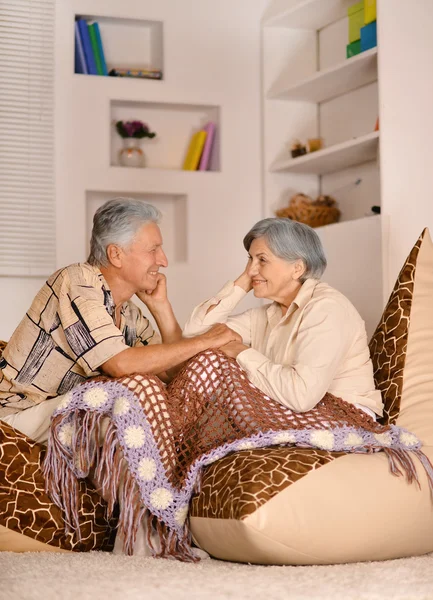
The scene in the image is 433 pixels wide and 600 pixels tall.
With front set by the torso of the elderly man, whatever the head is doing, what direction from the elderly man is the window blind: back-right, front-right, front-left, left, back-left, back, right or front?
left

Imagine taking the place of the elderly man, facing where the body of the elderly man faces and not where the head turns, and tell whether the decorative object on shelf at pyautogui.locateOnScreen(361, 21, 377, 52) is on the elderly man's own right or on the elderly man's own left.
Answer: on the elderly man's own left

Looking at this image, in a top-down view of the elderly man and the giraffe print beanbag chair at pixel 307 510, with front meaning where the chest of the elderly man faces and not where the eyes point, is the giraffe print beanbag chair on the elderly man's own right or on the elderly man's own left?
on the elderly man's own right

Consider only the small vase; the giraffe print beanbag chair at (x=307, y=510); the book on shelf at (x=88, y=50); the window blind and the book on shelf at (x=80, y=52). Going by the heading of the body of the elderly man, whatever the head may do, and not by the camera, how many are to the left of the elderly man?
4

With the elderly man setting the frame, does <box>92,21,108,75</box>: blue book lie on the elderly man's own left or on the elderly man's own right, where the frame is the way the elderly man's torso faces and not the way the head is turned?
on the elderly man's own left

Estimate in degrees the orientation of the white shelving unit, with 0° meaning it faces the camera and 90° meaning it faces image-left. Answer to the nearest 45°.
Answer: approximately 45°

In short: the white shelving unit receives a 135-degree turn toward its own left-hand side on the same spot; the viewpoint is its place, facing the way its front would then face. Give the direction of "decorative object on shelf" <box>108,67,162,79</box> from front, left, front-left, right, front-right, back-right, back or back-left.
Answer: back

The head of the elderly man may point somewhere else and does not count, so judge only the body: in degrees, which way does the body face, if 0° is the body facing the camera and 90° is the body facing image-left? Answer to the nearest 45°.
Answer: approximately 270°

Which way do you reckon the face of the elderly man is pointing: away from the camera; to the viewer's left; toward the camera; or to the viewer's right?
to the viewer's right

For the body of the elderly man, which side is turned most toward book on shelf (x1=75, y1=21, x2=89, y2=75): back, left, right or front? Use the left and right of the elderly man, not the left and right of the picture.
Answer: left

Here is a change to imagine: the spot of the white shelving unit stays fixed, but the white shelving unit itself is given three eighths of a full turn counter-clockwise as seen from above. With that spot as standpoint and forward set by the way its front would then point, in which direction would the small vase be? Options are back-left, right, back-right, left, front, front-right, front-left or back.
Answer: back

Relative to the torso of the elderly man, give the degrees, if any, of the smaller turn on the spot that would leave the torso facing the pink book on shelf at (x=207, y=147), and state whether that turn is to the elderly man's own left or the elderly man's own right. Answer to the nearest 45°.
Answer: approximately 90° to the elderly man's own left

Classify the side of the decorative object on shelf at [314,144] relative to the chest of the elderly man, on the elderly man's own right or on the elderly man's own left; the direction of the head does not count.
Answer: on the elderly man's own left
